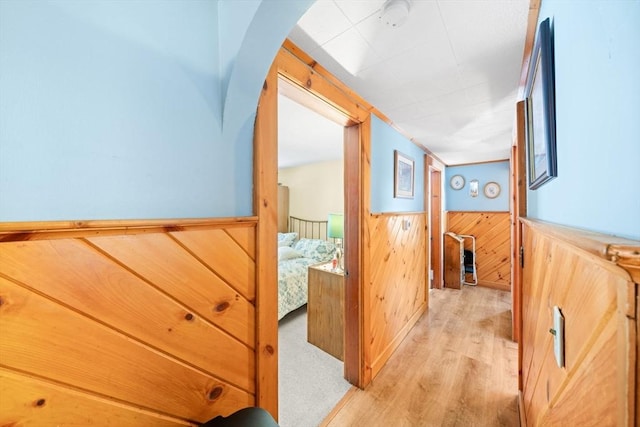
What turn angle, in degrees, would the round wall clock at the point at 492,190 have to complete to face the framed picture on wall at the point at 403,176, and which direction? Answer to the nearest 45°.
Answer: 0° — it already faces it

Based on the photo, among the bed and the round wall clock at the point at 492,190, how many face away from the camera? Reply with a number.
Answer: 0

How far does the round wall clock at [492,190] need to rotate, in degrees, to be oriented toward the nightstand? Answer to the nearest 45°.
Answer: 0° — it already faces it

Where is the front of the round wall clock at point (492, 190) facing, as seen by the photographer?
facing the viewer

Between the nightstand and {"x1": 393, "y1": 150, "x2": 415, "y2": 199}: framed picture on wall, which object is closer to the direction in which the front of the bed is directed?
the nightstand

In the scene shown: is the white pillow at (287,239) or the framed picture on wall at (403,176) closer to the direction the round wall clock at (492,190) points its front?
the framed picture on wall

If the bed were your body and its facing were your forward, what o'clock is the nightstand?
The nightstand is roughly at 10 o'clock from the bed.

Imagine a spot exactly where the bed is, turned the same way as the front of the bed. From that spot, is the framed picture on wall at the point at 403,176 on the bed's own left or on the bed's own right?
on the bed's own left

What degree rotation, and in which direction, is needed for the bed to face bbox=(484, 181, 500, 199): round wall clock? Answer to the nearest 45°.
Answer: approximately 135° to its left

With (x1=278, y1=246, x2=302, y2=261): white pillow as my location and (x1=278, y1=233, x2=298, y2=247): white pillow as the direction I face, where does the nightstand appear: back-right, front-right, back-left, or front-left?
back-right

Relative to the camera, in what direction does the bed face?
facing the viewer and to the left of the viewer
